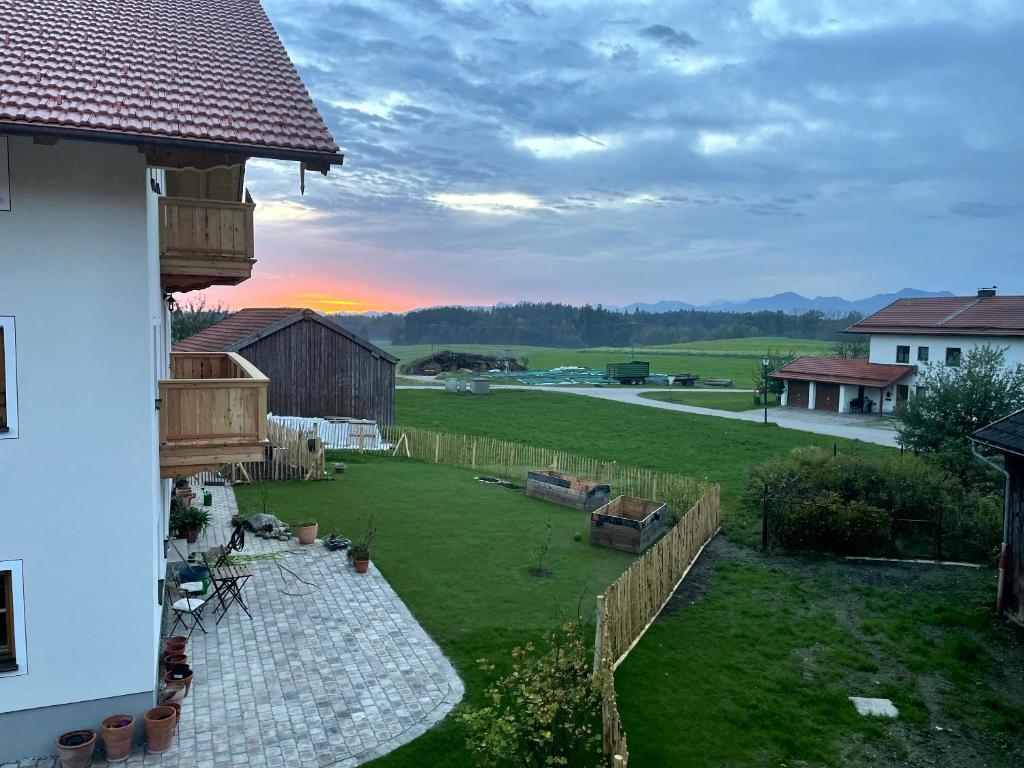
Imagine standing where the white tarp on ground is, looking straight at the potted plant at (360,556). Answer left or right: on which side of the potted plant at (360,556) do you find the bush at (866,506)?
left

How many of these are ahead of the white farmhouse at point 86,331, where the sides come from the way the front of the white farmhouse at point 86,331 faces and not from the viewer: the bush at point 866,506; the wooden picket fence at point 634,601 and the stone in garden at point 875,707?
3

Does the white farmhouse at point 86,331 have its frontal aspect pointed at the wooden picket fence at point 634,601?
yes

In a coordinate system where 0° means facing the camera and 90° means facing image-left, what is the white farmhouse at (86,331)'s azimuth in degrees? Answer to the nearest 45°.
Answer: approximately 270°

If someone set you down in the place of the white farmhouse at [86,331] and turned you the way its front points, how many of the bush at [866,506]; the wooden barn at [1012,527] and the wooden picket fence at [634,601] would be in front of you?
3
